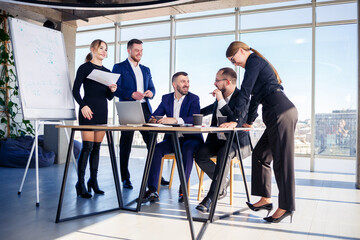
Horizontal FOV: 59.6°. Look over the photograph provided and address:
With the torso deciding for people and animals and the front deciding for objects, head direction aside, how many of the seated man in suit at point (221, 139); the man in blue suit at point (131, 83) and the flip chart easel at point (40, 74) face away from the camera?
0

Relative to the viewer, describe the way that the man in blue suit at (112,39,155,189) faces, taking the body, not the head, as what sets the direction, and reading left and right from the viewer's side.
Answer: facing the viewer and to the right of the viewer

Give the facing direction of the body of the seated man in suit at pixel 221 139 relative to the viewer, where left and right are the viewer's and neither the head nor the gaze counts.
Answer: facing the viewer and to the left of the viewer

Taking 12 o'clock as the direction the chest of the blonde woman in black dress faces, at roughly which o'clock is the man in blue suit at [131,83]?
The man in blue suit is roughly at 9 o'clock from the blonde woman in black dress.

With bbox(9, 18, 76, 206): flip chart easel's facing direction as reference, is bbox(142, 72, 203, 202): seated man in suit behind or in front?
in front

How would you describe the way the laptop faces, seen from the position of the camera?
facing away from the viewer and to the right of the viewer

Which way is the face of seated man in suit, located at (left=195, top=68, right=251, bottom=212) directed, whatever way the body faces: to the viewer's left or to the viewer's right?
to the viewer's left

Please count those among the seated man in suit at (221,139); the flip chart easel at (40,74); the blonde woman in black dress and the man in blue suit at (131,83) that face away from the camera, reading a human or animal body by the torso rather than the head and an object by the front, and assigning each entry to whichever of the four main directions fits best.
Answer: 0

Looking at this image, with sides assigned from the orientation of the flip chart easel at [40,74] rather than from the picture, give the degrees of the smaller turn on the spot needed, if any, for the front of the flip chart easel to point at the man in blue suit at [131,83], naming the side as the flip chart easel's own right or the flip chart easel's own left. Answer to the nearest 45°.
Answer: approximately 45° to the flip chart easel's own left

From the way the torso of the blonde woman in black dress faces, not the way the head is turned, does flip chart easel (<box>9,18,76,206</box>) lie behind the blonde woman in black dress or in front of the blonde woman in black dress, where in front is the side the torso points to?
behind

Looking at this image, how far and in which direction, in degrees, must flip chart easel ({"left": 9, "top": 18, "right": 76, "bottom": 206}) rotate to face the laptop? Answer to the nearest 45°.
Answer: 0° — it already faces it

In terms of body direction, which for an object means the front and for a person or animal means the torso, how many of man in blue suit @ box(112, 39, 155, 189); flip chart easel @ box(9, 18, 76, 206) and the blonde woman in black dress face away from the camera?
0

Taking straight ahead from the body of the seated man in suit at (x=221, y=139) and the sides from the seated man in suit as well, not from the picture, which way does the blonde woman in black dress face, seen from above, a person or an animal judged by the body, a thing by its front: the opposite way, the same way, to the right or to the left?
to the left

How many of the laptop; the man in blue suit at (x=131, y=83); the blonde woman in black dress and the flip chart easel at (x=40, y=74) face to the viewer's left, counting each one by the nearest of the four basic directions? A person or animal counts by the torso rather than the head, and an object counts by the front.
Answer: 0

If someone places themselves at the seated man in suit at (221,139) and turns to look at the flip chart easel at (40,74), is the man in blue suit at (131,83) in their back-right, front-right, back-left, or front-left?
front-right

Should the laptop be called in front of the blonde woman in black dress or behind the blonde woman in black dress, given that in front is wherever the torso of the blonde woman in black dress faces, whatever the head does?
in front

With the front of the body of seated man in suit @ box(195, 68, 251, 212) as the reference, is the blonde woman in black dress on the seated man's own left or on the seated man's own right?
on the seated man's own right
